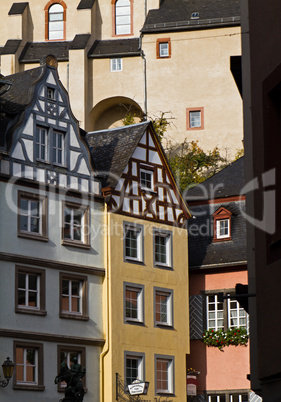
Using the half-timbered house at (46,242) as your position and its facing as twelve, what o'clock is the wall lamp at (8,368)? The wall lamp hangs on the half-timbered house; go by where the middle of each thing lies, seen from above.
The wall lamp is roughly at 2 o'clock from the half-timbered house.

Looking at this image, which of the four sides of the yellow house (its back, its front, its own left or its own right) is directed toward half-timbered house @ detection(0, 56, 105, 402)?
right

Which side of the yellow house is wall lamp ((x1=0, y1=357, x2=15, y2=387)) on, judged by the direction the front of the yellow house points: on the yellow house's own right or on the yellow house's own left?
on the yellow house's own right

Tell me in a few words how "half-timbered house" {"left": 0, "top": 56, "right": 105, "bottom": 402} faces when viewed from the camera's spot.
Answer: facing the viewer and to the right of the viewer

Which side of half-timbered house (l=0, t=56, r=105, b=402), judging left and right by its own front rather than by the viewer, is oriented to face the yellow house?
left

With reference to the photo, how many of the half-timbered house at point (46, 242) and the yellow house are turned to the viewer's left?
0
